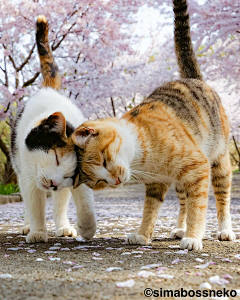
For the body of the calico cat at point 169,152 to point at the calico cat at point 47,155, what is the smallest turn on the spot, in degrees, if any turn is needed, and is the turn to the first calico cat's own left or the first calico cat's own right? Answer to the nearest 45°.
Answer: approximately 45° to the first calico cat's own right

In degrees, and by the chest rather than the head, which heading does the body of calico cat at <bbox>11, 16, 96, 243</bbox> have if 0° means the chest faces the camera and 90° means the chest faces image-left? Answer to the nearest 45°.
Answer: approximately 0°

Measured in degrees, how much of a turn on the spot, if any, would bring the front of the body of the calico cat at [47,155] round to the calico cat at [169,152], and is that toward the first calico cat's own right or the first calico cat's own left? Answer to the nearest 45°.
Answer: approximately 90° to the first calico cat's own left

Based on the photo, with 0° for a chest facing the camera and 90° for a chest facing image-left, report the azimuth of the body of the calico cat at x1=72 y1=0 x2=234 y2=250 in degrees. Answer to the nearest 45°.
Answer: approximately 45°
